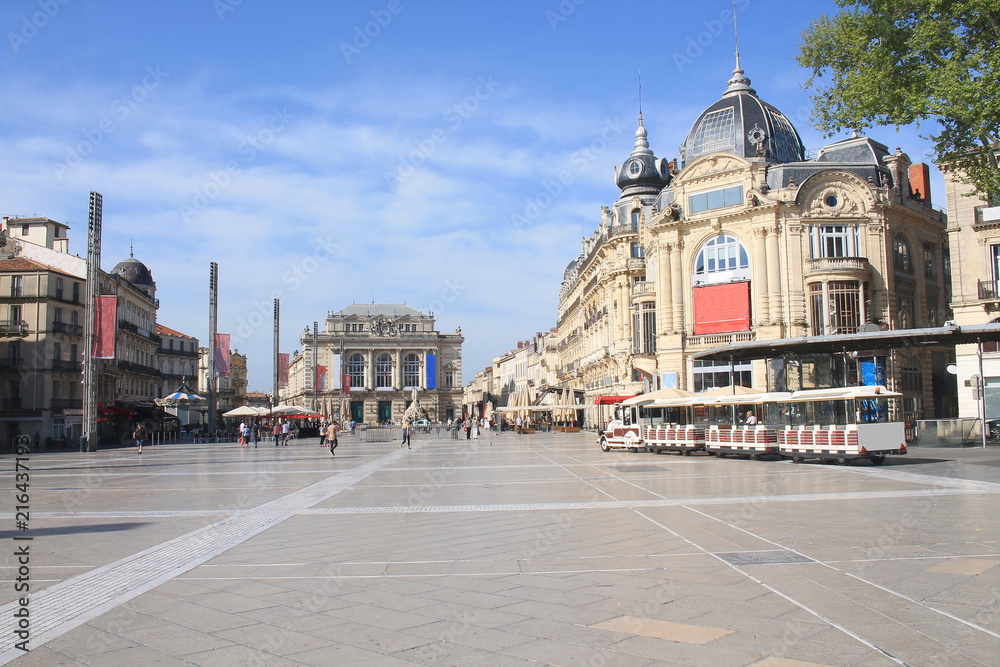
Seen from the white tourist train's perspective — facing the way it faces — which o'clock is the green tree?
The green tree is roughly at 7 o'clock from the white tourist train.

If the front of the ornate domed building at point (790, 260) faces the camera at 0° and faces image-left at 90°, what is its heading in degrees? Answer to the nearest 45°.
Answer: approximately 45°

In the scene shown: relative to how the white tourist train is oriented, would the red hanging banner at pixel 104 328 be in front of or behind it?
in front

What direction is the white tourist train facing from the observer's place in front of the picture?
facing away from the viewer and to the left of the viewer

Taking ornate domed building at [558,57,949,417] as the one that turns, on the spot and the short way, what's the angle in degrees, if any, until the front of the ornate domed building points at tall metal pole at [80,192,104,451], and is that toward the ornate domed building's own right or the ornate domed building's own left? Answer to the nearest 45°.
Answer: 0° — it already faces it

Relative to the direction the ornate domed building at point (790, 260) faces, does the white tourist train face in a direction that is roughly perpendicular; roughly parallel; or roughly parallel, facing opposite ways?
roughly perpendicular

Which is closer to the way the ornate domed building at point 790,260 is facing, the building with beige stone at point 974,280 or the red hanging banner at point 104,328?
the red hanging banner

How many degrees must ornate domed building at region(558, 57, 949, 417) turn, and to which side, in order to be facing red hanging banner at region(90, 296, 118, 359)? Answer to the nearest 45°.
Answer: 0° — it already faces it
